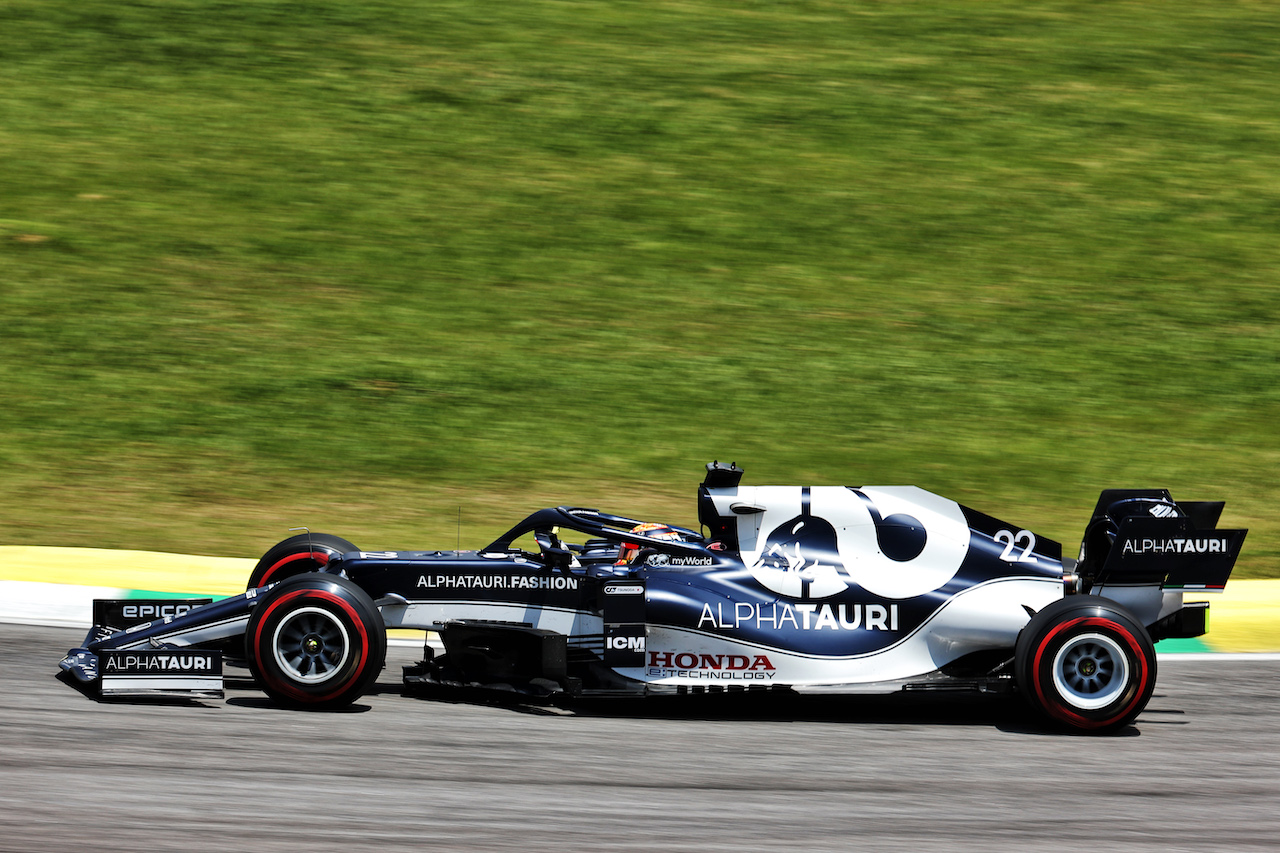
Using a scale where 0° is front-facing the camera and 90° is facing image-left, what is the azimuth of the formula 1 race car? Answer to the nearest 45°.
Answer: approximately 90°
